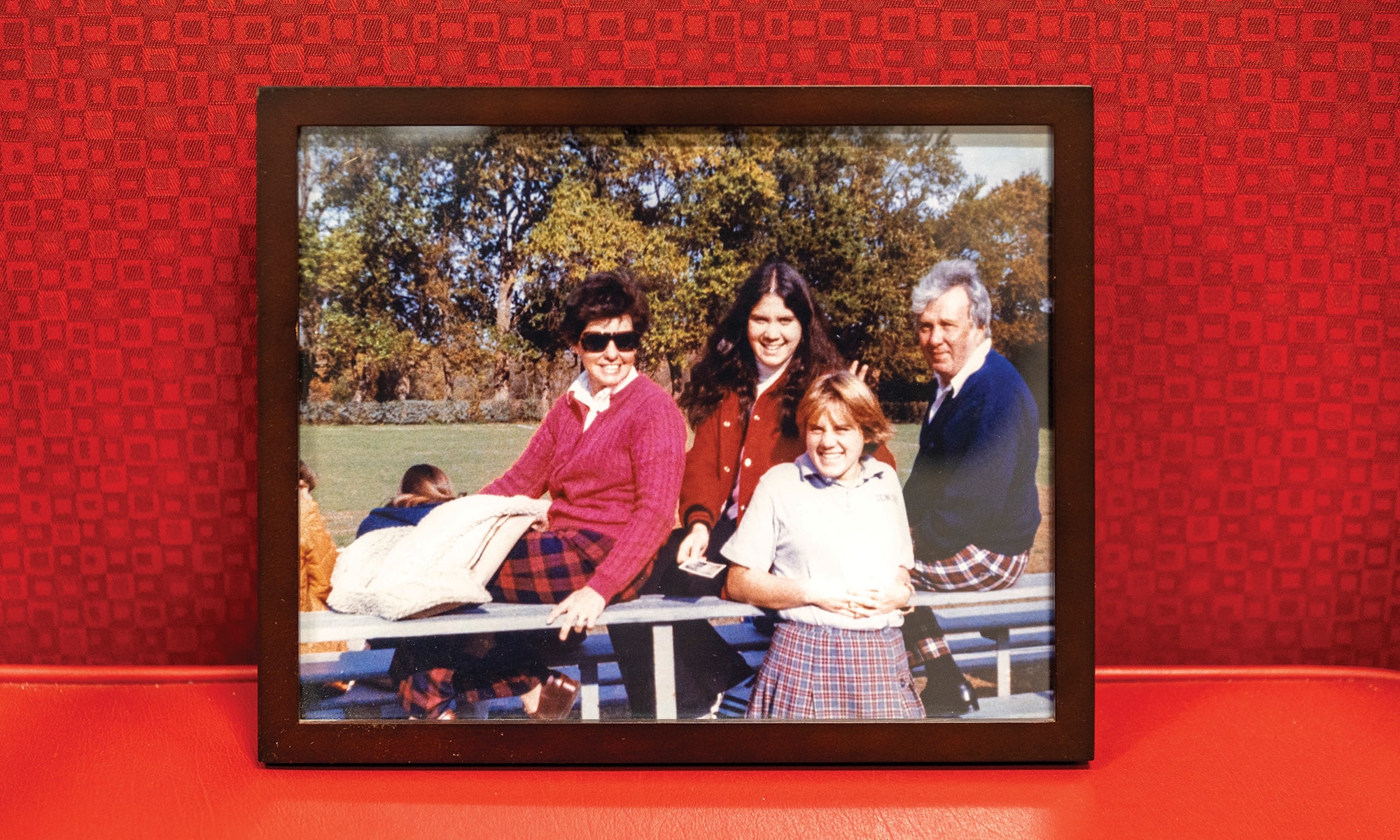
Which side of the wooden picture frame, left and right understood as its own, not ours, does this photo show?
front
